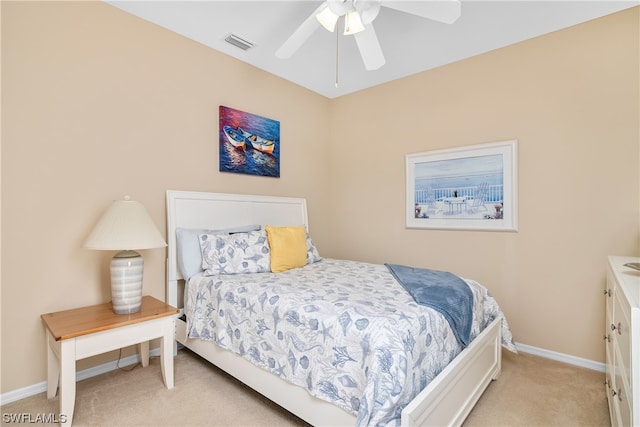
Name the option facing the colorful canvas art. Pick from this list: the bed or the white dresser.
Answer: the white dresser

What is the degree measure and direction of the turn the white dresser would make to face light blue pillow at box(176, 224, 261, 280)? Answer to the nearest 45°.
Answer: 0° — it already faces it

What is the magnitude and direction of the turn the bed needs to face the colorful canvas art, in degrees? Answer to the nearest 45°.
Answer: approximately 180°

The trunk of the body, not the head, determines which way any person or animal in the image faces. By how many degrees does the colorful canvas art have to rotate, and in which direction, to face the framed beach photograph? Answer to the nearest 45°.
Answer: approximately 45° to its left

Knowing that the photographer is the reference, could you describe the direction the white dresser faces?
facing to the left of the viewer

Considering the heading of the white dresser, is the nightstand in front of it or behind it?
in front

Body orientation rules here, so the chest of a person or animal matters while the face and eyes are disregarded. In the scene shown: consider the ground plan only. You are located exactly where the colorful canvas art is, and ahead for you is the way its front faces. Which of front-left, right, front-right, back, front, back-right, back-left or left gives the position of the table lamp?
right

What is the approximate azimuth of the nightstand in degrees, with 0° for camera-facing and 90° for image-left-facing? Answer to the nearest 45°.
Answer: approximately 315°

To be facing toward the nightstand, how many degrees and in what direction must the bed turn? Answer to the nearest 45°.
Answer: approximately 135° to its right

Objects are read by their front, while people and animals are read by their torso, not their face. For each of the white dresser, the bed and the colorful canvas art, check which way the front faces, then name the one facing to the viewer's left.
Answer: the white dresser
